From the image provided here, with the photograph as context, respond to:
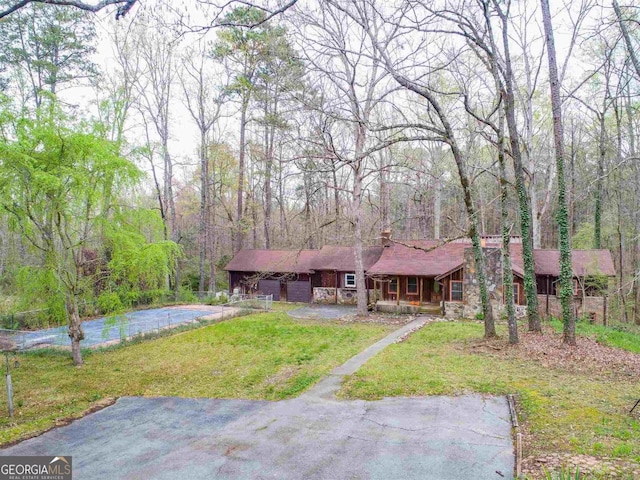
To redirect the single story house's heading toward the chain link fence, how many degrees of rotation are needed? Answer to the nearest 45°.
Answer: approximately 45° to its right

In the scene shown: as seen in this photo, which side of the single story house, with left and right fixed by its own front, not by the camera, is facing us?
front

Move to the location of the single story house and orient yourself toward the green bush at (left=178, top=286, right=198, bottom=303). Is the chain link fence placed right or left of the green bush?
left

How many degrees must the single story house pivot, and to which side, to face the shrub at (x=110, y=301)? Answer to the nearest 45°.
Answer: approximately 45° to its right

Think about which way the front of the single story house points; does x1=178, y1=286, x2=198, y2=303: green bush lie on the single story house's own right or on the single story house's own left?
on the single story house's own right

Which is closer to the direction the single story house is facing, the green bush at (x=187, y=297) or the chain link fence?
the chain link fence
